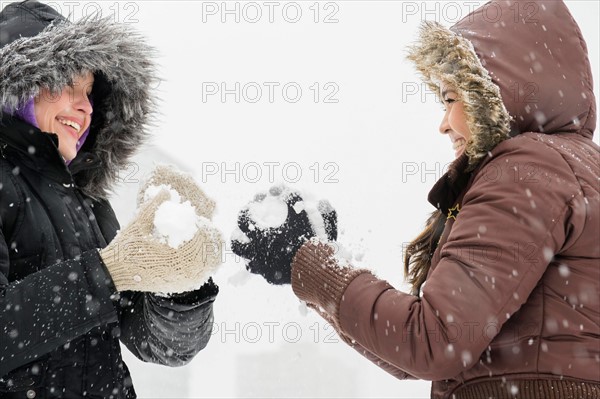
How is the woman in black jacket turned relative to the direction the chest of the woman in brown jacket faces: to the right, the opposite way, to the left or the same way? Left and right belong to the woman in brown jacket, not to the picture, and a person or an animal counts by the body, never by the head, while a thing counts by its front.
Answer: the opposite way

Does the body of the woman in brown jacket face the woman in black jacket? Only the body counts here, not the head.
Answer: yes

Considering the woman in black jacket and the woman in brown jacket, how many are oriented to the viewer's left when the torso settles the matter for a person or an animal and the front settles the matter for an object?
1

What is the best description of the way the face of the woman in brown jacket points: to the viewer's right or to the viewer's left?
to the viewer's left

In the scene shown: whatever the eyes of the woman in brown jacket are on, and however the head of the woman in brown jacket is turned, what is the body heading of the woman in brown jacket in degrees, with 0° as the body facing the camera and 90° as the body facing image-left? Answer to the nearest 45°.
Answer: approximately 90°

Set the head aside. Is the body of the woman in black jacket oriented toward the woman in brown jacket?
yes

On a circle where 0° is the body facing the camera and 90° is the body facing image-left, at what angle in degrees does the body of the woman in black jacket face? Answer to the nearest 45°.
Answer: approximately 315°
